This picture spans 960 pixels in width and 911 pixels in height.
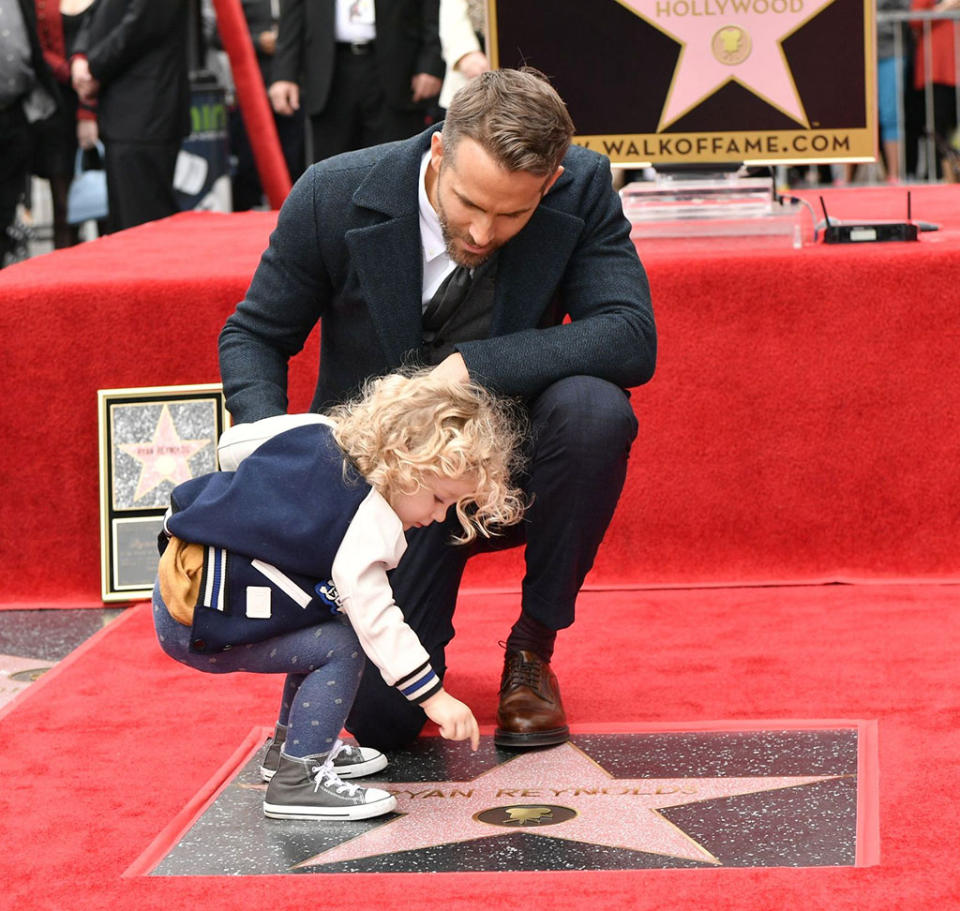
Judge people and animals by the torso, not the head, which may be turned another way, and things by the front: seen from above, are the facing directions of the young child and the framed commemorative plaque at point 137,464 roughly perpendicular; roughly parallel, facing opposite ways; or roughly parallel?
roughly perpendicular

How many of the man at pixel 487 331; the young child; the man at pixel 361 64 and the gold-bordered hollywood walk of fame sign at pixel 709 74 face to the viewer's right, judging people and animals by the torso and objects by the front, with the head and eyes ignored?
1

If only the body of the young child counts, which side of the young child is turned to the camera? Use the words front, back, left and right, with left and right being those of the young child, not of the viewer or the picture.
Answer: right

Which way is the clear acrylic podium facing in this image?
toward the camera

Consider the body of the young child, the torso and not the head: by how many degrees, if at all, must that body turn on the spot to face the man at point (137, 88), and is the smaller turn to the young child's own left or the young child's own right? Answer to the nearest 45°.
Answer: approximately 90° to the young child's own left

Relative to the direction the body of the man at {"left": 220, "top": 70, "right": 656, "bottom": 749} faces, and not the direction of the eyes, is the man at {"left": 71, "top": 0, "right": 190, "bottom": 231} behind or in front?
behind

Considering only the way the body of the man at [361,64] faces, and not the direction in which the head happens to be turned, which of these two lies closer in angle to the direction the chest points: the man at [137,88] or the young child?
the young child

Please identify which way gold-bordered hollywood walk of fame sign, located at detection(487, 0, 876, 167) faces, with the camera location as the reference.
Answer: facing the viewer

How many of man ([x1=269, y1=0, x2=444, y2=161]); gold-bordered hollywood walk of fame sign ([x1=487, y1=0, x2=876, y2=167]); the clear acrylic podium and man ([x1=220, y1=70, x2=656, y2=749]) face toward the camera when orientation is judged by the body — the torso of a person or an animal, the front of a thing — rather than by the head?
4

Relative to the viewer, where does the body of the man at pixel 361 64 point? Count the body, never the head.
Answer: toward the camera

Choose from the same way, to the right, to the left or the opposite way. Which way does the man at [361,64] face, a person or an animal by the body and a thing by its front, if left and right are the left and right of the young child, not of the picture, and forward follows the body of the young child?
to the right

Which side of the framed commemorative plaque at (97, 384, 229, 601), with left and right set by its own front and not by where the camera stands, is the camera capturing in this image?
front

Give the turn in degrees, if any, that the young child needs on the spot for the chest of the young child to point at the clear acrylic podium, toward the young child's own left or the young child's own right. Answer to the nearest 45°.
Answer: approximately 45° to the young child's own left
